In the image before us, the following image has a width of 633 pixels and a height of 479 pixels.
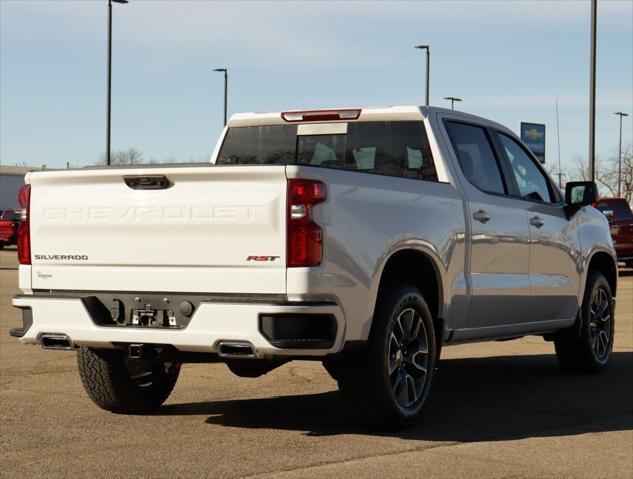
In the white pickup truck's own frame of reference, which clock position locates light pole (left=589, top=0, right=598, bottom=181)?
The light pole is roughly at 11 o'clock from the white pickup truck.

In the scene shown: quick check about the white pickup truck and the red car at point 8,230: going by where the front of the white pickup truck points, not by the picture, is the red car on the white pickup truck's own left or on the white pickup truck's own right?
on the white pickup truck's own left

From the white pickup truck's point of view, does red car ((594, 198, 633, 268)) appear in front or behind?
in front

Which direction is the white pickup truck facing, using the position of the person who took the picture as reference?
facing away from the viewer and to the right of the viewer

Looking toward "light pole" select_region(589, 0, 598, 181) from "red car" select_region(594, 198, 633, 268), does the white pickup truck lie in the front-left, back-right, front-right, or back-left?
back-left
